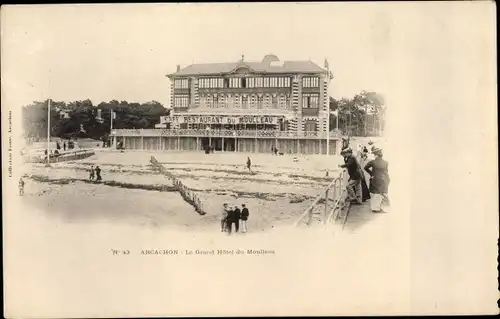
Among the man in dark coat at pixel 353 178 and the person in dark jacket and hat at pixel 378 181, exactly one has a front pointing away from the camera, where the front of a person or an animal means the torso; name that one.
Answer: the person in dark jacket and hat

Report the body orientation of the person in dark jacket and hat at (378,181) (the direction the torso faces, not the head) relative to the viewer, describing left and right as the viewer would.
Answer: facing away from the viewer

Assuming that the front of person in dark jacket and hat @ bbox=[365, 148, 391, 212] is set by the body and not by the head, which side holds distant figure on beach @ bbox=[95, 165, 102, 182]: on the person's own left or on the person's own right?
on the person's own left

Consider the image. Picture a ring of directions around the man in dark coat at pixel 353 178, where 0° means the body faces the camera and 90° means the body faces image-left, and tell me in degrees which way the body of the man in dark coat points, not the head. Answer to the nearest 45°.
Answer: approximately 90°

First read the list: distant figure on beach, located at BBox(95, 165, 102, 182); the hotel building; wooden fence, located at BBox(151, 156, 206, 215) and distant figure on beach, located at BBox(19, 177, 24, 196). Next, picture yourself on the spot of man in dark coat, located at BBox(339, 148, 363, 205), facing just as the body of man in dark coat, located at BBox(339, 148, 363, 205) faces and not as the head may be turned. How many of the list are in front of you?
4

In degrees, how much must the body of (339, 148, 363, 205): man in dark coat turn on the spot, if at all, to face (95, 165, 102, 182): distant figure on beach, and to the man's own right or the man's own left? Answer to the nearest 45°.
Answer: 0° — they already face them

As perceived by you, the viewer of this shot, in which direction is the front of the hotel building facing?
facing the viewer

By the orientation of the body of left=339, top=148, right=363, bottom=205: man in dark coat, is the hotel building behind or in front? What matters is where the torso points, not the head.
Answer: in front

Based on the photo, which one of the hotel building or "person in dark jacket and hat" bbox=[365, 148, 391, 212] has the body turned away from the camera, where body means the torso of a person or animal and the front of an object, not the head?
the person in dark jacket and hat

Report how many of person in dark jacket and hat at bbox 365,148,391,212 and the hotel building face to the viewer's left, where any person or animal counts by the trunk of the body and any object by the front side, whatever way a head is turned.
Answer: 0

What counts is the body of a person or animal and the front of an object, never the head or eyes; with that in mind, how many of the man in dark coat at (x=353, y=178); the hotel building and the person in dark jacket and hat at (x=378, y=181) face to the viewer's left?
1

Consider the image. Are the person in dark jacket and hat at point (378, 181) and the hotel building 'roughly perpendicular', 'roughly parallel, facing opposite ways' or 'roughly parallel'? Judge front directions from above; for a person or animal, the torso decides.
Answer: roughly parallel, facing opposite ways

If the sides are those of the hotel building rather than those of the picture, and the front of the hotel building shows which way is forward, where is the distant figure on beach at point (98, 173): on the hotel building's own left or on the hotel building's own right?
on the hotel building's own right
